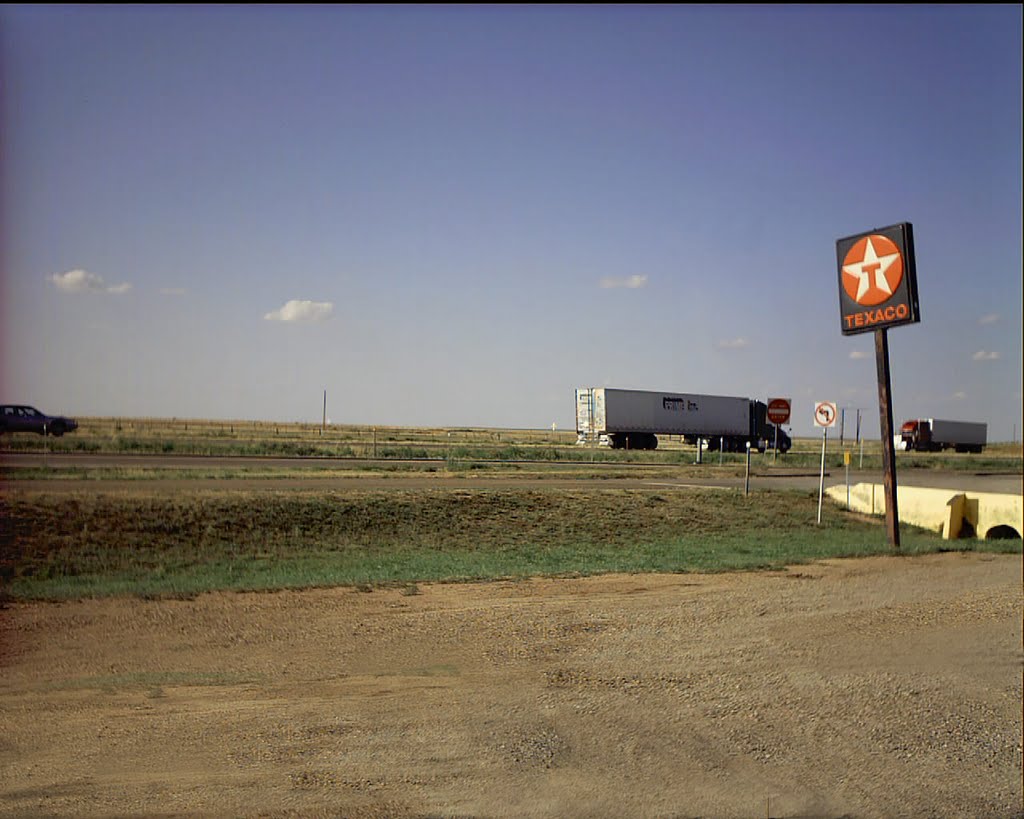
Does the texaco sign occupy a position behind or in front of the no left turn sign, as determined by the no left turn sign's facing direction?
in front

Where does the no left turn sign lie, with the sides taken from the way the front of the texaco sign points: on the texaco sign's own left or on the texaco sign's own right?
on the texaco sign's own right

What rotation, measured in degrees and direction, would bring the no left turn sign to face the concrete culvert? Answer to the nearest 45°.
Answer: approximately 90° to its left

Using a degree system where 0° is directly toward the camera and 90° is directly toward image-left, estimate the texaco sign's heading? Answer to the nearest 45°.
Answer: approximately 45°

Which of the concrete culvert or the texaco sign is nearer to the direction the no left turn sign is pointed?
the texaco sign

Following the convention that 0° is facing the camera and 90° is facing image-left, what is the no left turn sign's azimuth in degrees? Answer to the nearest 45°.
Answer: approximately 0°
